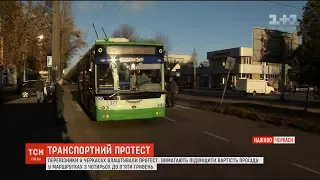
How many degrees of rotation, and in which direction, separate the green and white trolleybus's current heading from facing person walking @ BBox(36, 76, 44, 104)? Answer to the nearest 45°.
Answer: approximately 135° to its right

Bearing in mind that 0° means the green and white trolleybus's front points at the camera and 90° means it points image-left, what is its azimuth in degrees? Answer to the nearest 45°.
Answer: approximately 0°

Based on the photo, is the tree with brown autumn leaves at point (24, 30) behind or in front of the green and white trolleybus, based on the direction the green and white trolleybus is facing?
behind
